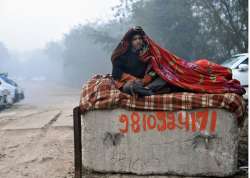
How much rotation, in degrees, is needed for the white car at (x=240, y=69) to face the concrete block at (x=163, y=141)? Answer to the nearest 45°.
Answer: approximately 45° to its left

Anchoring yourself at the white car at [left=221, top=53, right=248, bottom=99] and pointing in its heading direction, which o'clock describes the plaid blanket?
The plaid blanket is roughly at 11 o'clock from the white car.

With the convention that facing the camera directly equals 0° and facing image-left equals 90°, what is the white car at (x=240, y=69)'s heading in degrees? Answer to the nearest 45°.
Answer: approximately 45°
